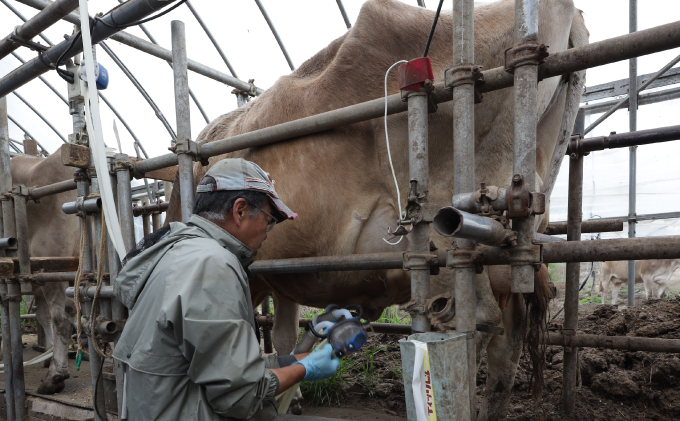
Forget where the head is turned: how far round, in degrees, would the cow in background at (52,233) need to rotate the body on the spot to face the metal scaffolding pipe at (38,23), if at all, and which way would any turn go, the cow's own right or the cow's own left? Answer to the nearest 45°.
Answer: approximately 90° to the cow's own left

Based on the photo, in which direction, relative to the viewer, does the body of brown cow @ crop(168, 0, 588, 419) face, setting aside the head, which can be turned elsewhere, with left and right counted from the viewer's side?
facing away from the viewer and to the left of the viewer

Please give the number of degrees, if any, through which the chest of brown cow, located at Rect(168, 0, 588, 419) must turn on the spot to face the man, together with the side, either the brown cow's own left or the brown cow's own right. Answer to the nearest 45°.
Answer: approximately 90° to the brown cow's own left

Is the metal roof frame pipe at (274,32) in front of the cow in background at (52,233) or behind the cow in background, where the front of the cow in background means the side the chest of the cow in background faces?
behind

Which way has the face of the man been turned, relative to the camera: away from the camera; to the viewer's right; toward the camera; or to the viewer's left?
to the viewer's right

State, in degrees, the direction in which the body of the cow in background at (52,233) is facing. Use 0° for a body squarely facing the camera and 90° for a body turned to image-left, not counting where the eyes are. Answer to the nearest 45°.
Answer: approximately 90°

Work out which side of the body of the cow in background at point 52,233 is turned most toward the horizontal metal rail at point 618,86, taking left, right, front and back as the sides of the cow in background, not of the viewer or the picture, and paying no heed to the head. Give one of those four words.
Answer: back

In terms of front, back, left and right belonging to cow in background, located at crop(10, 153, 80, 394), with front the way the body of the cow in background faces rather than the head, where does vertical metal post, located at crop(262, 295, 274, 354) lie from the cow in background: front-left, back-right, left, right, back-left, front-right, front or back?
back-left

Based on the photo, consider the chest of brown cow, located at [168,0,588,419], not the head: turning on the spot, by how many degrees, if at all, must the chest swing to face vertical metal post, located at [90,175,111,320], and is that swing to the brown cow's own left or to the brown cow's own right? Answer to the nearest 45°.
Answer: approximately 45° to the brown cow's own left

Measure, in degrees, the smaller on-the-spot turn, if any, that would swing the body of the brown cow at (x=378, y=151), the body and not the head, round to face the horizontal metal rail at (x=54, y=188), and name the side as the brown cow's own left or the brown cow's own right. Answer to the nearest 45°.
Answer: approximately 45° to the brown cow's own left
